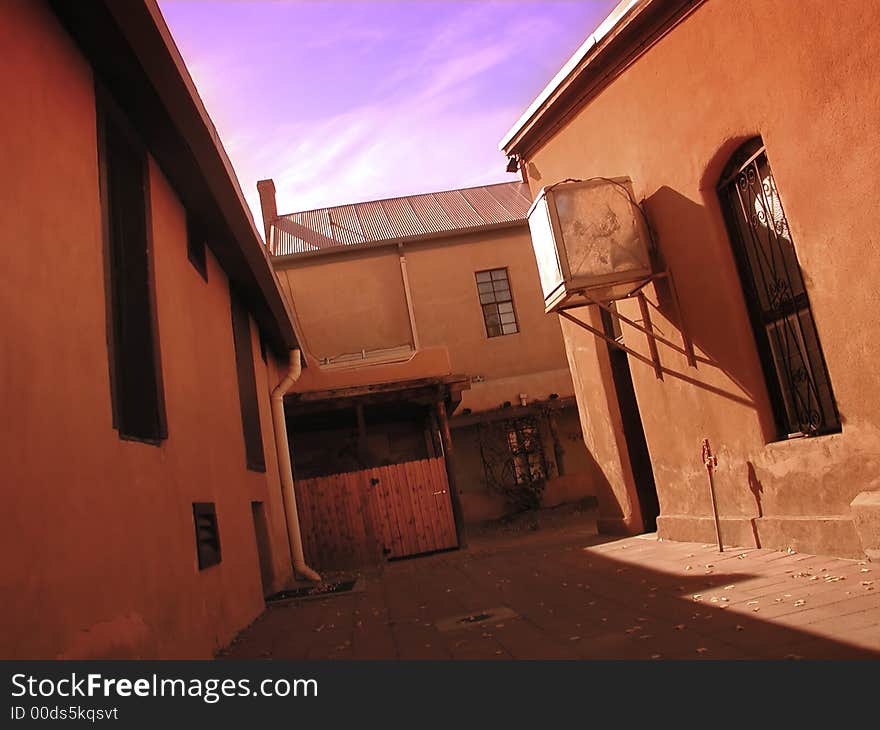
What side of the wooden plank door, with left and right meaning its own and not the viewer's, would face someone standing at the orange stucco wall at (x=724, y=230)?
front

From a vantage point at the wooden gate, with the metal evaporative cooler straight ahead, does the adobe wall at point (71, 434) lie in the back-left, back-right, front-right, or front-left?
front-right

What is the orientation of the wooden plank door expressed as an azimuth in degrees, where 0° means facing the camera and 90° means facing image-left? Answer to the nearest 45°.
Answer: approximately 0°

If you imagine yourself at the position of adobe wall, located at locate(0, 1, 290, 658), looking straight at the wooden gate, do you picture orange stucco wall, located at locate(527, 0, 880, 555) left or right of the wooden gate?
right

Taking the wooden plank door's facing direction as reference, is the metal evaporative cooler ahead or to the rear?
ahead

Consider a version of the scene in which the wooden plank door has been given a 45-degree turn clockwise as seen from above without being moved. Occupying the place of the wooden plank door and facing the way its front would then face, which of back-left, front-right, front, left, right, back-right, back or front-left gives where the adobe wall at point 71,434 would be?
front-left
